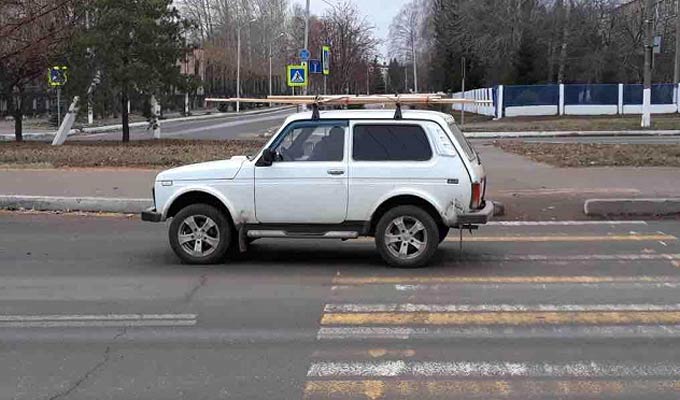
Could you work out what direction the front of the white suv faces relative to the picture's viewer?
facing to the left of the viewer

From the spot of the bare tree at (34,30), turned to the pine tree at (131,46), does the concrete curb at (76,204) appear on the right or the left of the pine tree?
right

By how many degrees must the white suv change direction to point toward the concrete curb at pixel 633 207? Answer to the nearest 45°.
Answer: approximately 135° to its right

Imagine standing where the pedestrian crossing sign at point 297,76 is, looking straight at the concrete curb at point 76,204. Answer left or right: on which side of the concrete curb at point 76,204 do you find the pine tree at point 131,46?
right

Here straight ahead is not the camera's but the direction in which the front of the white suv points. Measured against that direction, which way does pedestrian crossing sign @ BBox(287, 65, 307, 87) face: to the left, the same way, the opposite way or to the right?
to the left

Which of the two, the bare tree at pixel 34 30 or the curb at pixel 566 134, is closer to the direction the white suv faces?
the bare tree

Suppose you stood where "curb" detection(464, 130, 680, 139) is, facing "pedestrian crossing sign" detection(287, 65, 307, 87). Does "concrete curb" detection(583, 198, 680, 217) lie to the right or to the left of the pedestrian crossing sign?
left

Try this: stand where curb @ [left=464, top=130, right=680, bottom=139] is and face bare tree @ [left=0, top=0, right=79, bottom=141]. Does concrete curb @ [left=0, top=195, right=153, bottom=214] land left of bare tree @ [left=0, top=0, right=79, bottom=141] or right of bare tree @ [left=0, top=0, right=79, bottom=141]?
left

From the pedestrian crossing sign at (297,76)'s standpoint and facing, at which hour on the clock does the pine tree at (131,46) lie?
The pine tree is roughly at 2 o'clock from the pedestrian crossing sign.

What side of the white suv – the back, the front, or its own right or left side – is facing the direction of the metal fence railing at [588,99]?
right

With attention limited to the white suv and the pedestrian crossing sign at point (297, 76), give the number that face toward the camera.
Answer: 1

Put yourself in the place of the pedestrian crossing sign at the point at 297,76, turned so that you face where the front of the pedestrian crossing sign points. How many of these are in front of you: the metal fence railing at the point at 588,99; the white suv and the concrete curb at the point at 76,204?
2

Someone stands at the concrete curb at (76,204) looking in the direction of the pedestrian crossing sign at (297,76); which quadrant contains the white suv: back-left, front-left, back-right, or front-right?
back-right

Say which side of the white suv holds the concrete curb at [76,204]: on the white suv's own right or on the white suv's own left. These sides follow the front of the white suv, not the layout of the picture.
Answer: on the white suv's own right
